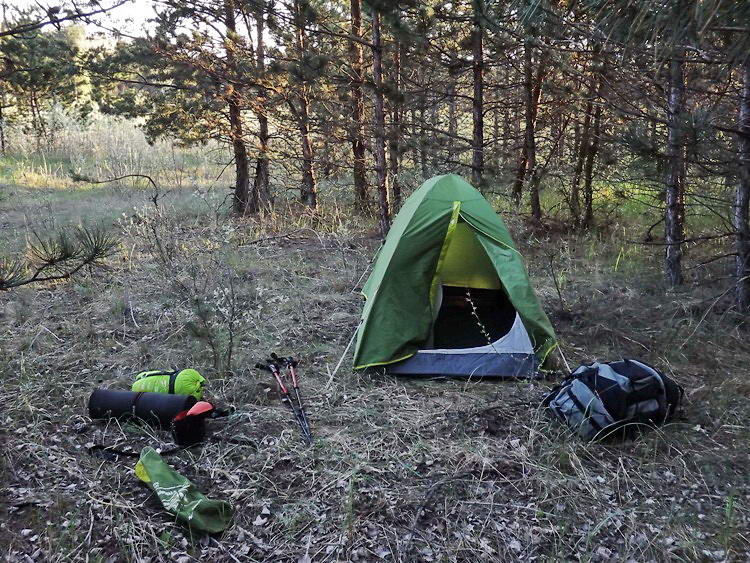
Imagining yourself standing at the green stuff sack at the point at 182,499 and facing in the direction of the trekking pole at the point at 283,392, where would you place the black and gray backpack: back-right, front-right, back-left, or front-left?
front-right

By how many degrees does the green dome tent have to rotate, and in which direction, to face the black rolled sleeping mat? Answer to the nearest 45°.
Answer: approximately 45° to its right

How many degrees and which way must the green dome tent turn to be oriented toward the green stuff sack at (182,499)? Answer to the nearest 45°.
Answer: approximately 45° to its right

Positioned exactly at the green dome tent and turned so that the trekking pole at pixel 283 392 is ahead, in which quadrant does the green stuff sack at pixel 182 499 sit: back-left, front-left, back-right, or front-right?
front-left

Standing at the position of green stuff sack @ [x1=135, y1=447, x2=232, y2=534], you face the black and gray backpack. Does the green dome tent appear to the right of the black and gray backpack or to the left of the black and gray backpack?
left

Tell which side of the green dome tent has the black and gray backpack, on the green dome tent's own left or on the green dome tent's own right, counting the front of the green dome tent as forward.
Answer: on the green dome tent's own left

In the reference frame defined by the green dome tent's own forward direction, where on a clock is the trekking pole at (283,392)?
The trekking pole is roughly at 2 o'clock from the green dome tent.

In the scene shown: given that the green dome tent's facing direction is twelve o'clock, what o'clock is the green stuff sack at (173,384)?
The green stuff sack is roughly at 2 o'clock from the green dome tent.

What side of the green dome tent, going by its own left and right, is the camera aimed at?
front
